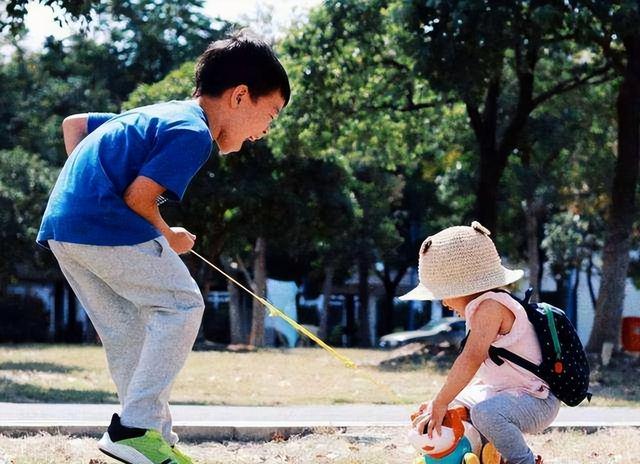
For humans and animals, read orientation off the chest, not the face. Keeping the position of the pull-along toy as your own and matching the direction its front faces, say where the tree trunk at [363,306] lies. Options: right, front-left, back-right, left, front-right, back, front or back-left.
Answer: right

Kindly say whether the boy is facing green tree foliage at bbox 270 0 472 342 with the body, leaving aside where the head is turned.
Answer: no

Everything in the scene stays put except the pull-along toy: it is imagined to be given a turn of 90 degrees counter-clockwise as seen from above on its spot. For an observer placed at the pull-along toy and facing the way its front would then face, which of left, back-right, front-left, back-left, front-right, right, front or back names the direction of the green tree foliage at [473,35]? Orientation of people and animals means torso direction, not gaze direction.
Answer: back

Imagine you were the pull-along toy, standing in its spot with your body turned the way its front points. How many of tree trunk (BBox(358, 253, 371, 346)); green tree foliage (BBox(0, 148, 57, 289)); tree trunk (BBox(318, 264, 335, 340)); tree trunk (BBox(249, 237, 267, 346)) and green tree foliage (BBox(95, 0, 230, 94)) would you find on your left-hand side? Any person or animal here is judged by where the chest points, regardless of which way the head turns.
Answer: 0

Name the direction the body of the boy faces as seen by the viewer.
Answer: to the viewer's right

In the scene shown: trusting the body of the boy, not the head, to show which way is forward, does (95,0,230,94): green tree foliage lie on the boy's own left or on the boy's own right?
on the boy's own left

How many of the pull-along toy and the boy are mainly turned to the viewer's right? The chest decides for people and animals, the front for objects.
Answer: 1

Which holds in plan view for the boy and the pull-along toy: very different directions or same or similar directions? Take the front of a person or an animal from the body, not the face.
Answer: very different directions

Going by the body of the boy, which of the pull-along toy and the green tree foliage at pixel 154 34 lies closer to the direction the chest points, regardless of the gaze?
the pull-along toy

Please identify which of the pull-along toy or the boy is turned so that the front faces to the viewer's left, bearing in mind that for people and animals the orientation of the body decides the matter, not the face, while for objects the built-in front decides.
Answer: the pull-along toy

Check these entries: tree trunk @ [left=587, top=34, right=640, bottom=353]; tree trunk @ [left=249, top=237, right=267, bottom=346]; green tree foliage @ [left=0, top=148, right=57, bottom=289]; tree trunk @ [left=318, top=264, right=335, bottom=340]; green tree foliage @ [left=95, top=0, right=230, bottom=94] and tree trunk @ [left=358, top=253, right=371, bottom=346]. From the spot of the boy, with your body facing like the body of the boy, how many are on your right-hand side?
0

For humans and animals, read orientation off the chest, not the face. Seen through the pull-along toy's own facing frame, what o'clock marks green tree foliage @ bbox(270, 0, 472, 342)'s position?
The green tree foliage is roughly at 3 o'clock from the pull-along toy.

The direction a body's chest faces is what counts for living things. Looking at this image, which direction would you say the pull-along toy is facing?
to the viewer's left

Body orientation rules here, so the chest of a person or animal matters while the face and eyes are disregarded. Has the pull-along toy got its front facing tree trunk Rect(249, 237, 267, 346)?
no

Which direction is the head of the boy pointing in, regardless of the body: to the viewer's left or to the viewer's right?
to the viewer's right

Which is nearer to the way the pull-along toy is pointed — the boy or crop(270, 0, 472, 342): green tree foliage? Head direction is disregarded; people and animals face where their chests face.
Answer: the boy

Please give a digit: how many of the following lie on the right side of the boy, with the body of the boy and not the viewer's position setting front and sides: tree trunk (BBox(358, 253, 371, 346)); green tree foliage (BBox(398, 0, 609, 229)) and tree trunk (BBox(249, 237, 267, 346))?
0
